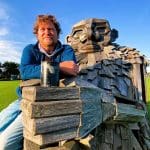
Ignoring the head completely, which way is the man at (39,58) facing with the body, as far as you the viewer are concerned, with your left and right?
facing the viewer

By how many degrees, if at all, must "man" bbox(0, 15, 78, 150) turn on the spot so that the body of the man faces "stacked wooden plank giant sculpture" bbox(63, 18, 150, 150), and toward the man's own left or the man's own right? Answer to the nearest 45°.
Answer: approximately 135° to the man's own left

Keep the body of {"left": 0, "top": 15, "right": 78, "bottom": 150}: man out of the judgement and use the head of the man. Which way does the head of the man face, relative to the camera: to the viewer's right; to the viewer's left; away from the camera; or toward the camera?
toward the camera
